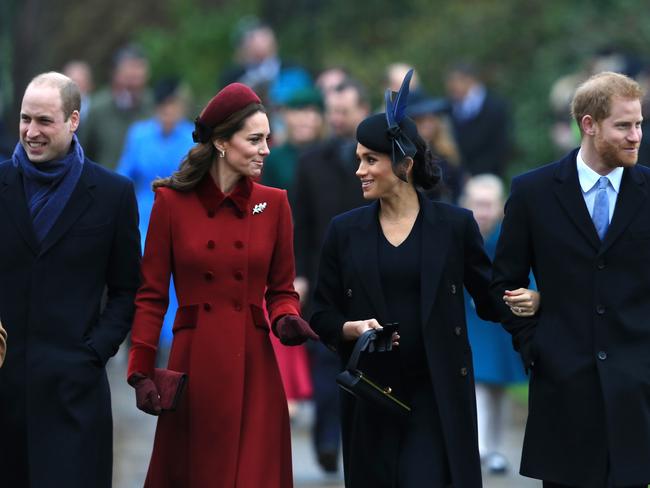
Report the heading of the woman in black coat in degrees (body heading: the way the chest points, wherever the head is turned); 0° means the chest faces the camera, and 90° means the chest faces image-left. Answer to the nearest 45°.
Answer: approximately 0°

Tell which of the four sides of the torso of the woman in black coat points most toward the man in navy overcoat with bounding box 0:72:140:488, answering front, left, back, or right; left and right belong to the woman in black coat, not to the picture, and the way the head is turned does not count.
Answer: right

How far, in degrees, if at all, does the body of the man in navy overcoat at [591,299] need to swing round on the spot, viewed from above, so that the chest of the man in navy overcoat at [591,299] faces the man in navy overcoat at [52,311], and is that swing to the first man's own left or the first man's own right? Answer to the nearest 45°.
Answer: approximately 90° to the first man's own right

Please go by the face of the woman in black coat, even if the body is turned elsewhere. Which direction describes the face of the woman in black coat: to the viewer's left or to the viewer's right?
to the viewer's left

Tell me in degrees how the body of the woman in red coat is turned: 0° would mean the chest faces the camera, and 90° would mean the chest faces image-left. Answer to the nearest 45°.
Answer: approximately 0°

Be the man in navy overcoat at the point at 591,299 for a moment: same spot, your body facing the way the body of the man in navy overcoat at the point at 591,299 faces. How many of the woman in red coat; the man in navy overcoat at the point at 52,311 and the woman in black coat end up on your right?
3

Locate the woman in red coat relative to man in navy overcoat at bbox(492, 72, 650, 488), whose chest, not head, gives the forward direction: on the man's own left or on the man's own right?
on the man's own right

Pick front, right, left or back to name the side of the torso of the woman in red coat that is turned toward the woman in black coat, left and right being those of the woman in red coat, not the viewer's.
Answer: left

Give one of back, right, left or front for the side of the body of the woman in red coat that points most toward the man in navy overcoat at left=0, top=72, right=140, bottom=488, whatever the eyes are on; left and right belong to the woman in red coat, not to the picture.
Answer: right

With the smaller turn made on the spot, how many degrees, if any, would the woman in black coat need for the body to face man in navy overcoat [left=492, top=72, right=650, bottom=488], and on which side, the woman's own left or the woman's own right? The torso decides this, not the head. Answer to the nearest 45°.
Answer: approximately 90° to the woman's own left
